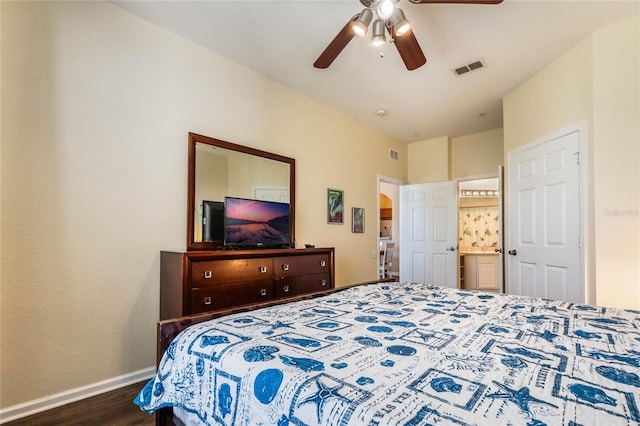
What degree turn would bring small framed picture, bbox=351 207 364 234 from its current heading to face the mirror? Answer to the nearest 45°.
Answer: approximately 90° to its right

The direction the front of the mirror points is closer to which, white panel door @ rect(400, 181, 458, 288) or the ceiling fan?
the ceiling fan

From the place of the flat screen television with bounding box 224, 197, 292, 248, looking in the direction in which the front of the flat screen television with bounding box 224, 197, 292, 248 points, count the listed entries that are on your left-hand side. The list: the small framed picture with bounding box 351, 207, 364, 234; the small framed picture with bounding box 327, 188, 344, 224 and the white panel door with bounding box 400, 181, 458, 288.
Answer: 3

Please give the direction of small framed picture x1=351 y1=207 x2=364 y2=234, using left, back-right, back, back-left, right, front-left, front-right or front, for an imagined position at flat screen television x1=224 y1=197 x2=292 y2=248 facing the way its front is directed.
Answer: left

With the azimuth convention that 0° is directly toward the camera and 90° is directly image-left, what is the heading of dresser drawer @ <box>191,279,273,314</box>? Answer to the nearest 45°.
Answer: approximately 315°

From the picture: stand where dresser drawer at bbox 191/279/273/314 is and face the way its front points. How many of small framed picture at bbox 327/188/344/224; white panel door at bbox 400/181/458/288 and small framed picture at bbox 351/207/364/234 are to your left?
3

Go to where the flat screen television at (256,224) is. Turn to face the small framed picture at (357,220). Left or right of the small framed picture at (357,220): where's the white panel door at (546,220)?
right

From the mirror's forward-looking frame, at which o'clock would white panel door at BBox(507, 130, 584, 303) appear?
The white panel door is roughly at 11 o'clock from the mirror.

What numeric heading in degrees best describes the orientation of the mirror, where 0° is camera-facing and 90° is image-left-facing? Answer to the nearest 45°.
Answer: approximately 315°
